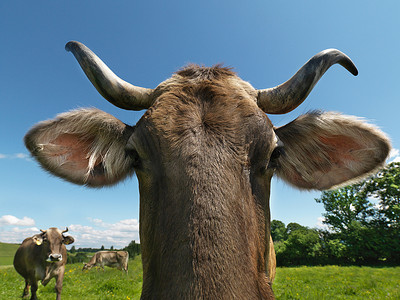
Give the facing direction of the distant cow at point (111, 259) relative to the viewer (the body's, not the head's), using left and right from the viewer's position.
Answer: facing to the left of the viewer

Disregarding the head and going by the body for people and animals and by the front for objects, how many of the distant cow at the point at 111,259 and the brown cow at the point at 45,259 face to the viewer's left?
1

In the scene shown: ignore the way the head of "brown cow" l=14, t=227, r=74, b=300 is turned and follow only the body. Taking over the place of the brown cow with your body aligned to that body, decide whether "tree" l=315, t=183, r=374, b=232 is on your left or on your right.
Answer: on your left

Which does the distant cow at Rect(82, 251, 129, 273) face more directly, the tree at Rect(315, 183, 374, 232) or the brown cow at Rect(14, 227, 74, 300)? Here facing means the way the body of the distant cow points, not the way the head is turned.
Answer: the brown cow

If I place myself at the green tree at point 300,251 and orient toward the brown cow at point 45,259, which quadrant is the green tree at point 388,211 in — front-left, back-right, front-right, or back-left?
back-left

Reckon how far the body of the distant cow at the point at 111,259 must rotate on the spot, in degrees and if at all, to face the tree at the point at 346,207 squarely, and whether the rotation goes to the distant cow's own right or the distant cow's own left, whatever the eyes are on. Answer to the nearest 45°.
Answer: approximately 180°

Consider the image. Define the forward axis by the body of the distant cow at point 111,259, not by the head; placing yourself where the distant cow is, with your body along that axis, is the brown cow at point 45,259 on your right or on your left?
on your left

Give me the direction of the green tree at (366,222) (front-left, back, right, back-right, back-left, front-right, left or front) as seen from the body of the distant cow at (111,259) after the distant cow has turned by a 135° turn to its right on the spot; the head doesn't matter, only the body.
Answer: front-right

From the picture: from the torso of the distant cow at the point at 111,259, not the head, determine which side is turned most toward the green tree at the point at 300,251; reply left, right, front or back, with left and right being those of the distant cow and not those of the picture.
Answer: back

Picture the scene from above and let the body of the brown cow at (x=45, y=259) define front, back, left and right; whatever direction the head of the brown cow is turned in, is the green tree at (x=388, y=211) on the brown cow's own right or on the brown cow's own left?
on the brown cow's own left
